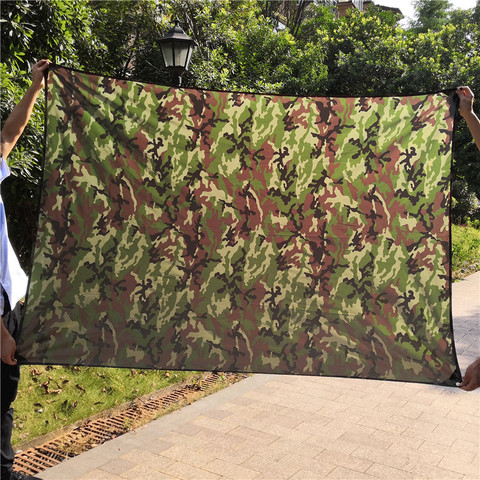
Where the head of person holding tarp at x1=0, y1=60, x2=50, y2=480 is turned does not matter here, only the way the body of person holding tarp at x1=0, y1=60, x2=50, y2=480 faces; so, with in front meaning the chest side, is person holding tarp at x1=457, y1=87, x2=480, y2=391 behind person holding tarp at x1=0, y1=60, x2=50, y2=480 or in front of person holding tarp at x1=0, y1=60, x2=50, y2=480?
in front

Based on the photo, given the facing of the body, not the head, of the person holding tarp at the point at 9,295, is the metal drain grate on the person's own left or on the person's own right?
on the person's own left
